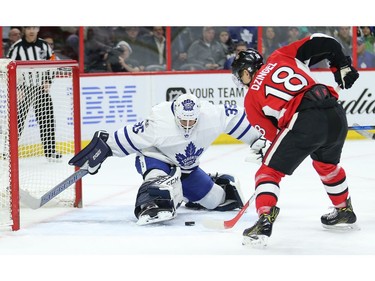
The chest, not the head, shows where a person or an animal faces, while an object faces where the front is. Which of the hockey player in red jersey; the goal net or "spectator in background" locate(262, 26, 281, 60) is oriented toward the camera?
the spectator in background

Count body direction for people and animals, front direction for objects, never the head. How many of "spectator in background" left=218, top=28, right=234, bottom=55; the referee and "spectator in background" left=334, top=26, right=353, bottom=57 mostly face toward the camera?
3

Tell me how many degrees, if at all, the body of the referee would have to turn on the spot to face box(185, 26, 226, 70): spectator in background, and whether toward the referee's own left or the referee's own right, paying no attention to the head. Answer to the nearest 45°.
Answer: approximately 135° to the referee's own left

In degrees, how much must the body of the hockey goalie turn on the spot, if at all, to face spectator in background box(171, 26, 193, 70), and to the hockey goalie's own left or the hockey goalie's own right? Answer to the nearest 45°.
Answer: approximately 180°

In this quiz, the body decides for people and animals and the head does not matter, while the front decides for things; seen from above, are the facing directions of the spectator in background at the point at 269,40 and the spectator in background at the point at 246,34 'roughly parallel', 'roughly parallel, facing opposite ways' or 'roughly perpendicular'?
roughly parallel

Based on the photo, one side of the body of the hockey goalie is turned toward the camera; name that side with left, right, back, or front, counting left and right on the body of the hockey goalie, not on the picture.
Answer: front

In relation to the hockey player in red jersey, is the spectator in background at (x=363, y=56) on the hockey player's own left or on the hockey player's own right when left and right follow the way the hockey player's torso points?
on the hockey player's own right

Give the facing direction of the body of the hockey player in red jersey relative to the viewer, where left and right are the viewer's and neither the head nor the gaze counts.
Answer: facing away from the viewer and to the left of the viewer

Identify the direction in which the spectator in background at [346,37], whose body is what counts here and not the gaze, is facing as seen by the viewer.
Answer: toward the camera

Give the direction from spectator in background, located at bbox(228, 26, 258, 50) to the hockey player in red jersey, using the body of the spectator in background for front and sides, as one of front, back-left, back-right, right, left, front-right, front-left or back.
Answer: front

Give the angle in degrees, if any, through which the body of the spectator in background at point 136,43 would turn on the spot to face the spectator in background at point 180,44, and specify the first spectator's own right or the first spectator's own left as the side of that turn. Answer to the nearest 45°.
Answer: approximately 90° to the first spectator's own left

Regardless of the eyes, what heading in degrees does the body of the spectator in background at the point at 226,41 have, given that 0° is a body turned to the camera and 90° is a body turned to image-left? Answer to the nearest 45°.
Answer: approximately 0°

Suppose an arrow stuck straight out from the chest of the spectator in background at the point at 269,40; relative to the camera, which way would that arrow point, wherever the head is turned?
toward the camera

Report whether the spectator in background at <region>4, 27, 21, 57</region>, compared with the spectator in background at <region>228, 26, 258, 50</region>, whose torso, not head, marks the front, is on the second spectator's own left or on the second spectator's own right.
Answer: on the second spectator's own right

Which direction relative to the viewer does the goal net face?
to the viewer's right
